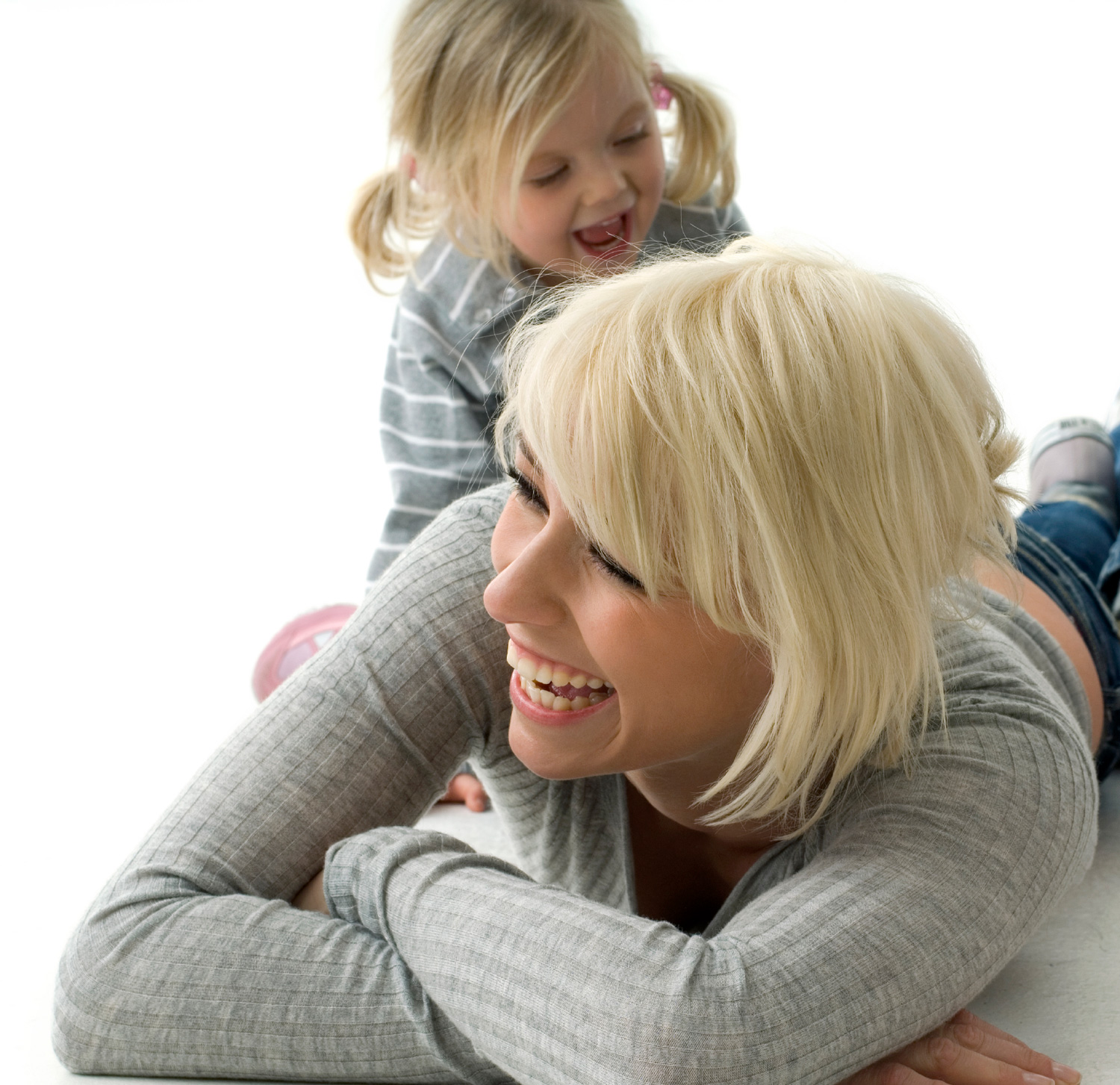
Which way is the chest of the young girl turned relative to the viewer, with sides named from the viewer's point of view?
facing the viewer and to the right of the viewer

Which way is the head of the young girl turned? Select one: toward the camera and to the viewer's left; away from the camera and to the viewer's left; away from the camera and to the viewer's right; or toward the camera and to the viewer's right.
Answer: toward the camera and to the viewer's right
